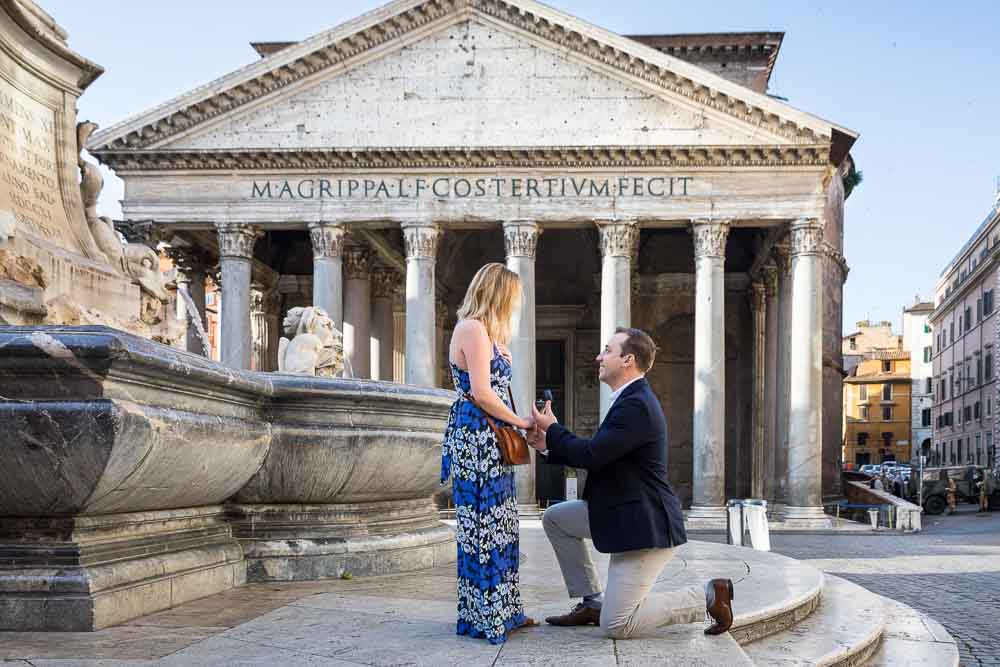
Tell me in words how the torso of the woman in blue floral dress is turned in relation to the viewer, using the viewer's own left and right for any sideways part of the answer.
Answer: facing to the right of the viewer

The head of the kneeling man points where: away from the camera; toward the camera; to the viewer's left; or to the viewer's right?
to the viewer's left

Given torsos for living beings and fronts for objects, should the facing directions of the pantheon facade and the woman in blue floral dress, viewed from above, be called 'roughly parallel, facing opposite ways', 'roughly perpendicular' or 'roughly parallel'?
roughly perpendicular

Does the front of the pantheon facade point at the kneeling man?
yes

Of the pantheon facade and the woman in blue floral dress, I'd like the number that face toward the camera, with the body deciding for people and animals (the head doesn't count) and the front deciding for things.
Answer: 1

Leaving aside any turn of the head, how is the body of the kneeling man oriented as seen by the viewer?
to the viewer's left

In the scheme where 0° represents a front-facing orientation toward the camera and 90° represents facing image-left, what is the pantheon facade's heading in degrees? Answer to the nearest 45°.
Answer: approximately 0°

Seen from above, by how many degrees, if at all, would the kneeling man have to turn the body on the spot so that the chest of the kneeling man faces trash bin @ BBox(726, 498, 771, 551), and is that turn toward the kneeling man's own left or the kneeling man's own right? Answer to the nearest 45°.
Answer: approximately 90° to the kneeling man's own right

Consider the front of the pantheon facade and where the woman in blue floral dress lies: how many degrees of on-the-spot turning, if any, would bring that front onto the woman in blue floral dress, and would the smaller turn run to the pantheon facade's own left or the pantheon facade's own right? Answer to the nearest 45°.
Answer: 0° — it already faces them
